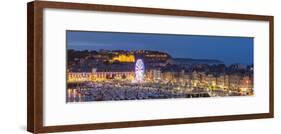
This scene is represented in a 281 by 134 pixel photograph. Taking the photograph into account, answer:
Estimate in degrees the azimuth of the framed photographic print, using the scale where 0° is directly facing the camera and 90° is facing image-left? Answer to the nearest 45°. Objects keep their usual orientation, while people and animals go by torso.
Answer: approximately 315°
